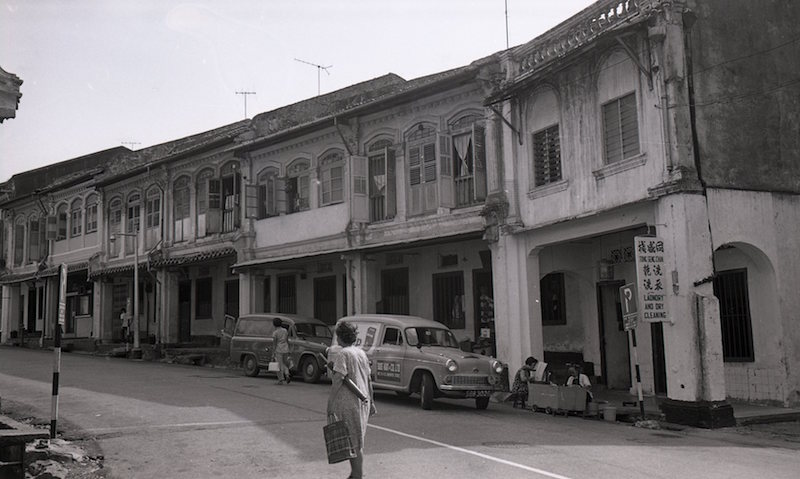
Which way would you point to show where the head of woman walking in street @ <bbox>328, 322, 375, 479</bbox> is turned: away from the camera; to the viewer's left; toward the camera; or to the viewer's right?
away from the camera

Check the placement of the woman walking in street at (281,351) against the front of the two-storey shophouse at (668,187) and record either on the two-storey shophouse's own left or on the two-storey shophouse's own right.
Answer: on the two-storey shophouse's own right

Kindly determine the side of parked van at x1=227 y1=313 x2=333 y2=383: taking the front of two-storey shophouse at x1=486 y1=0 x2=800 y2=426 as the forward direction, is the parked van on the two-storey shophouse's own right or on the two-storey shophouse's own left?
on the two-storey shophouse's own right

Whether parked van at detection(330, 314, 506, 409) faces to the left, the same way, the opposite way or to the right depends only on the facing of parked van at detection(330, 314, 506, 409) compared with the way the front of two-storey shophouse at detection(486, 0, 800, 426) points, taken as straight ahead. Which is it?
to the left

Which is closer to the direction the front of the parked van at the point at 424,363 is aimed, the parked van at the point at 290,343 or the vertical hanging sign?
the vertical hanging sign

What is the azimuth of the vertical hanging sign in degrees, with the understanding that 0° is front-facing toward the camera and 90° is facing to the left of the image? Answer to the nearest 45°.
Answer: approximately 0°

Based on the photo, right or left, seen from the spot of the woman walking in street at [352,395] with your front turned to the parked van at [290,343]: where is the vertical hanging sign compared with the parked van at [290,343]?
right

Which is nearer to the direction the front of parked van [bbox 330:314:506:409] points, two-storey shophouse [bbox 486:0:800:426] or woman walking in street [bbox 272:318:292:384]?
the two-storey shophouse

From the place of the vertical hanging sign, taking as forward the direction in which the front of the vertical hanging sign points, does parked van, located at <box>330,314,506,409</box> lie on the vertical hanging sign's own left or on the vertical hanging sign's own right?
on the vertical hanging sign's own right
